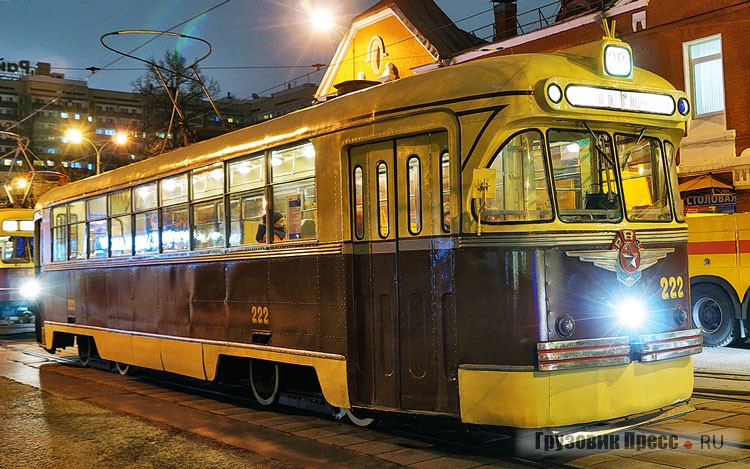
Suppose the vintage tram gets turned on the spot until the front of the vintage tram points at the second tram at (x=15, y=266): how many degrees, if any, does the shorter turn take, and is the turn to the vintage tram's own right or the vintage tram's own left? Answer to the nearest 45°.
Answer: approximately 180°

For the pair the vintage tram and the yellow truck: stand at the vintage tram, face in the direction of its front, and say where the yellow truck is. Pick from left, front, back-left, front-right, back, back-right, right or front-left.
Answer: left

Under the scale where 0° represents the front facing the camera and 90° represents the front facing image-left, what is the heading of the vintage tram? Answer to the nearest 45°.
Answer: approximately 315°
